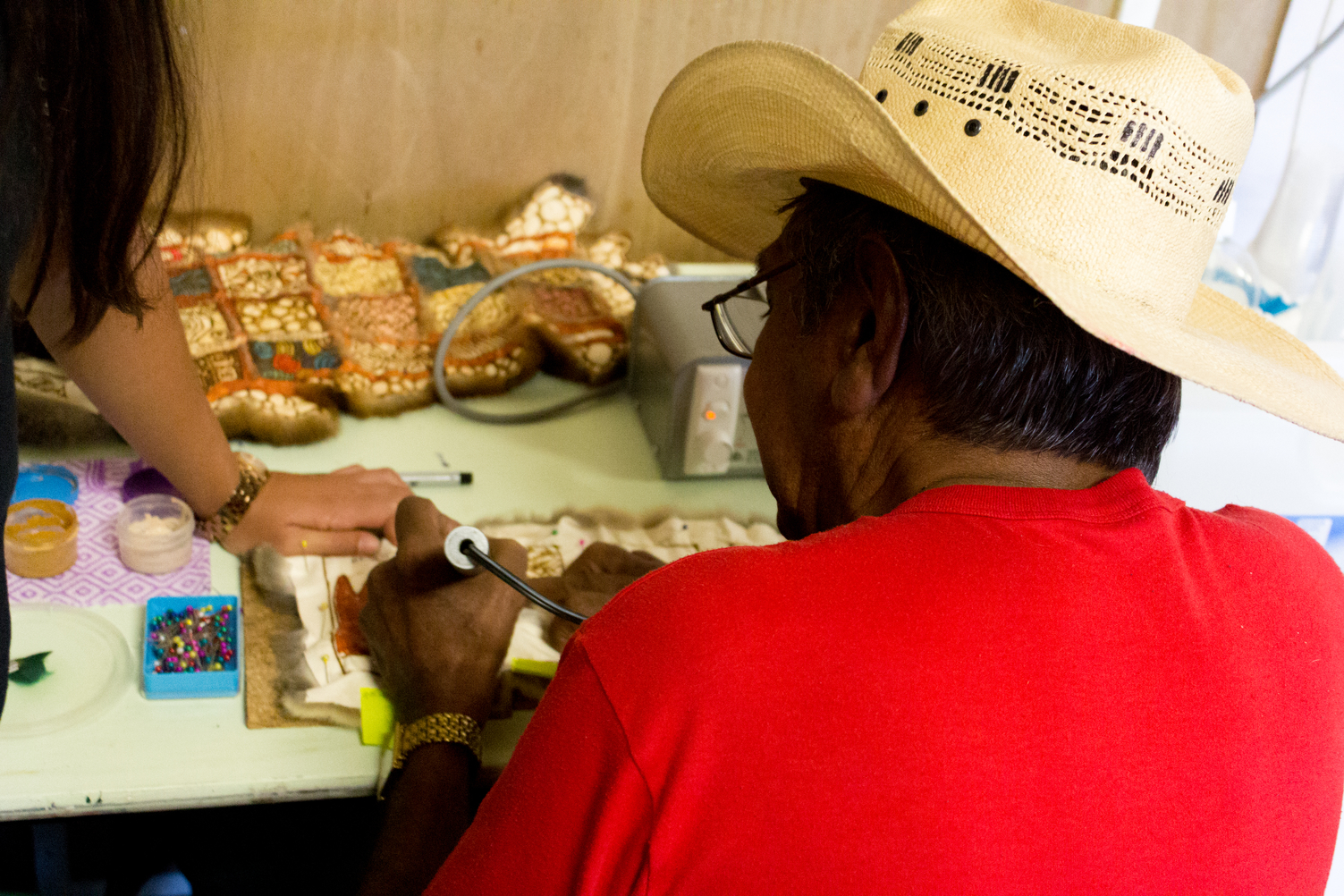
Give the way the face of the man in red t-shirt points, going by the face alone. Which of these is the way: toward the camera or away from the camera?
away from the camera

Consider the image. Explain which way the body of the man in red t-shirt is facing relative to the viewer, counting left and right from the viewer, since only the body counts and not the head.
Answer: facing away from the viewer and to the left of the viewer

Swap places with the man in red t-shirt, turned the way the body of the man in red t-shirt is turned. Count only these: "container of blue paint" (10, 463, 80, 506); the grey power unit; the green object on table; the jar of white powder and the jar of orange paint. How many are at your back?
0

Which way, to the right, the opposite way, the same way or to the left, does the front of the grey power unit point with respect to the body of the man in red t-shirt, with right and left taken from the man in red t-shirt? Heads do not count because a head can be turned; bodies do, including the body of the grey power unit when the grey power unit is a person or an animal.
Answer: the opposite way

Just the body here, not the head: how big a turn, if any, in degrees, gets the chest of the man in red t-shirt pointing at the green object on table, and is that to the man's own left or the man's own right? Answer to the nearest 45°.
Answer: approximately 45° to the man's own left

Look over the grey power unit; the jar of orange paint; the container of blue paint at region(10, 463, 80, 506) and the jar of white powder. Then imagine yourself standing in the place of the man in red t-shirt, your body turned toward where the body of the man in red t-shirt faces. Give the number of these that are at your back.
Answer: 0

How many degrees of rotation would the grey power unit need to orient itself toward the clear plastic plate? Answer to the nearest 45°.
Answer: approximately 90° to its right

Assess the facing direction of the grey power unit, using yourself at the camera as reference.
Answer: facing the viewer and to the right of the viewer
